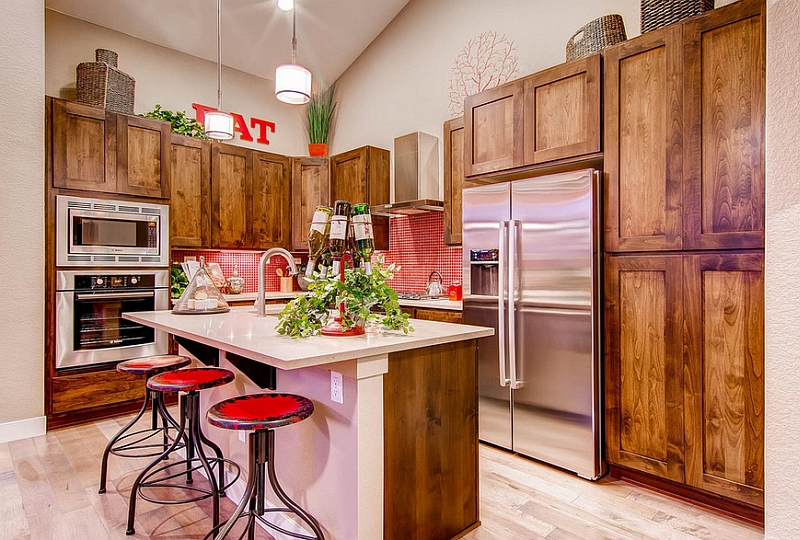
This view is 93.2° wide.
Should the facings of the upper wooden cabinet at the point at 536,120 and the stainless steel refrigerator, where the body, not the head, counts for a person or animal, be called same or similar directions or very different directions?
same or similar directions

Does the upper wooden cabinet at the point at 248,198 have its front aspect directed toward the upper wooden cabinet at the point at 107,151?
no

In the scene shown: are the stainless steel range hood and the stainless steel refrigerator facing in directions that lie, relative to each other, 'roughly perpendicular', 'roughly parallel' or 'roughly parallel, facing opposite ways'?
roughly parallel

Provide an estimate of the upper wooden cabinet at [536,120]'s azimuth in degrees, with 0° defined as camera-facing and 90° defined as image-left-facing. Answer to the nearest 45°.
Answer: approximately 45°

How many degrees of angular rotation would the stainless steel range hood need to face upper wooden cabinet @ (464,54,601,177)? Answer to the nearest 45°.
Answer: approximately 90° to its left

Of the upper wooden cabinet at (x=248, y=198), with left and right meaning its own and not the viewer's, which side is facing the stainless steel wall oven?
right

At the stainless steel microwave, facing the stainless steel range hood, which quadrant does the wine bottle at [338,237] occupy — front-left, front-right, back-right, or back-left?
front-right

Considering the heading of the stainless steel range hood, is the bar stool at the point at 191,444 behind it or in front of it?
in front

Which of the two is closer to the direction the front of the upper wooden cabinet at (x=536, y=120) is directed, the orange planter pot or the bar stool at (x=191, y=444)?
the bar stool

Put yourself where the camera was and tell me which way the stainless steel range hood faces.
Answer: facing the viewer and to the left of the viewer

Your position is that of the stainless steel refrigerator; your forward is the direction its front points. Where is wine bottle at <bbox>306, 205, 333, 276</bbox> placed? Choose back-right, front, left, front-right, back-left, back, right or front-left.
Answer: front

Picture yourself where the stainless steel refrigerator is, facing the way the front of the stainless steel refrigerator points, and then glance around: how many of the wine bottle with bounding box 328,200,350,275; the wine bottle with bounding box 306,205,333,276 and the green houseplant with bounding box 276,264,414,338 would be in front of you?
3

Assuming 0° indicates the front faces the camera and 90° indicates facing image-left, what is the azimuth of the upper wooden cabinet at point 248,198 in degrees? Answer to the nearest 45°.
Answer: approximately 315°

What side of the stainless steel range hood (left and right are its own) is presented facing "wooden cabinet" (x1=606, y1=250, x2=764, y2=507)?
left

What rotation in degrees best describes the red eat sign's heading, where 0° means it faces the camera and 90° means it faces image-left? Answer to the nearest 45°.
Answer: approximately 315°

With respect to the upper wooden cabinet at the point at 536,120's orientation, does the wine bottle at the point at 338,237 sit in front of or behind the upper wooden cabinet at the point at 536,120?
in front

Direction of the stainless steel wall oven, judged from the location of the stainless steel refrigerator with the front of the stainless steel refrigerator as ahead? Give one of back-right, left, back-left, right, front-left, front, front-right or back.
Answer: front-right

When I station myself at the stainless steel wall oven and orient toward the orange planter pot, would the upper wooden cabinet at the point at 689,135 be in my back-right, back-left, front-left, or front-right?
front-right

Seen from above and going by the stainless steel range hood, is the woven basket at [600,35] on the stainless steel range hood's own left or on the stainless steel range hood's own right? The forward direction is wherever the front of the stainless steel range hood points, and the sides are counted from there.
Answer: on the stainless steel range hood's own left

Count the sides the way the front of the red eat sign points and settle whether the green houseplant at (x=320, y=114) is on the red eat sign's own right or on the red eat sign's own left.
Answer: on the red eat sign's own left
